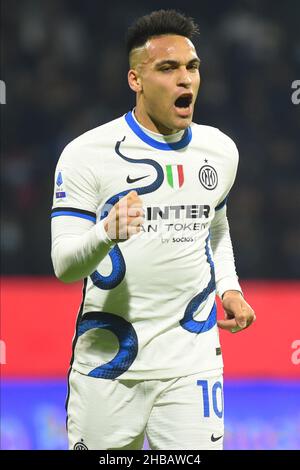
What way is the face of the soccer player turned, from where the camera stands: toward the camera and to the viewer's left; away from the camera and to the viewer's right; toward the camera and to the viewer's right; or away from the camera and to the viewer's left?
toward the camera and to the viewer's right

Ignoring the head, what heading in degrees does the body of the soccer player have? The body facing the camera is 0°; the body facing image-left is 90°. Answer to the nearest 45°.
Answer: approximately 315°
